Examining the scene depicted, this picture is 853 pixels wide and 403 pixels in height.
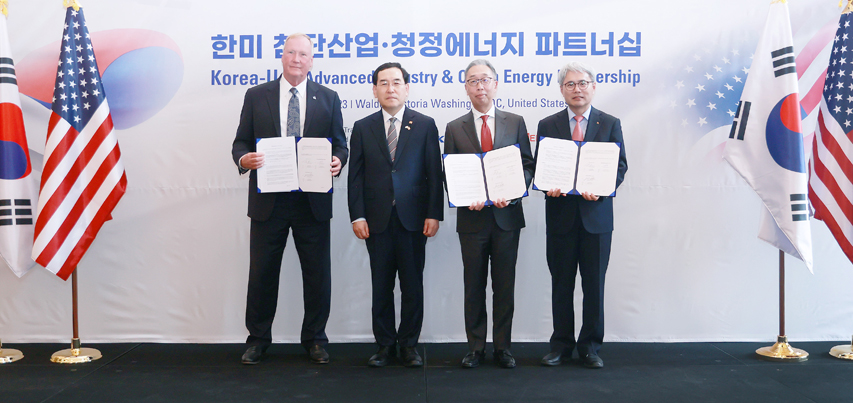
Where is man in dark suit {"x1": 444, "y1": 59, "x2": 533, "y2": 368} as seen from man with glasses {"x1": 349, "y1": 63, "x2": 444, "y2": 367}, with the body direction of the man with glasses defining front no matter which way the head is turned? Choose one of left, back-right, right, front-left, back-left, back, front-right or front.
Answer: left

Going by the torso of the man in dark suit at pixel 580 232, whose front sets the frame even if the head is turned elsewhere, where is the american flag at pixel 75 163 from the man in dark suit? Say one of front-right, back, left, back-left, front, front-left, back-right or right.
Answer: right

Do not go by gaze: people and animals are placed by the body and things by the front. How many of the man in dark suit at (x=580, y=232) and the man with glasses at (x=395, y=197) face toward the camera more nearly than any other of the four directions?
2

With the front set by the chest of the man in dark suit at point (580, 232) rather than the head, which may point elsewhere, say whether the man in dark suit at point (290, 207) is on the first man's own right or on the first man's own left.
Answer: on the first man's own right

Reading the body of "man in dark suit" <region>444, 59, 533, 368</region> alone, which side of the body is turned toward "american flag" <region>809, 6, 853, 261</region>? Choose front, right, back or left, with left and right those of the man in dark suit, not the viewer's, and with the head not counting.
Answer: left

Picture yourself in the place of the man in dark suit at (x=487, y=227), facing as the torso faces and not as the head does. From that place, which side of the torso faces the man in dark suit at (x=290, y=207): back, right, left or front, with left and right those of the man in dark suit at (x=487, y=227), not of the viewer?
right
